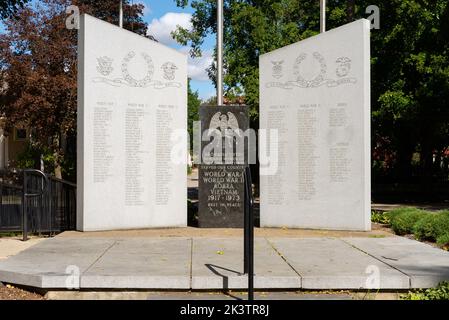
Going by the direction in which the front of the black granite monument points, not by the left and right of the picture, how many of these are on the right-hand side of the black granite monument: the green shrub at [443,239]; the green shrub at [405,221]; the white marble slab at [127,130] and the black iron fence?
2

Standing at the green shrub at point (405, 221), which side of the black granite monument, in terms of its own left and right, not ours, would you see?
left

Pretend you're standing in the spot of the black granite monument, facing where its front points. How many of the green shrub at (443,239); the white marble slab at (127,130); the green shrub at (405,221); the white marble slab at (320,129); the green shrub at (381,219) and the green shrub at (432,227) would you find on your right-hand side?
1

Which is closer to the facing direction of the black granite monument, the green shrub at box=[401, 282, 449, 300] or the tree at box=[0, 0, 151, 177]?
the green shrub

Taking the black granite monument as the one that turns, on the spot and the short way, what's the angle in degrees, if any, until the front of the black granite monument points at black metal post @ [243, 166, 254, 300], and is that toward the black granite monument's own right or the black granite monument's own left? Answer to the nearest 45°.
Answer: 0° — it already faces it

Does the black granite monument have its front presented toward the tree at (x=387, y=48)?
no

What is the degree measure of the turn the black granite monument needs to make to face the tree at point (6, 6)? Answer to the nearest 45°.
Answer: approximately 135° to its right

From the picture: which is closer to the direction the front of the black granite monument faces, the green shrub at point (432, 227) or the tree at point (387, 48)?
the green shrub

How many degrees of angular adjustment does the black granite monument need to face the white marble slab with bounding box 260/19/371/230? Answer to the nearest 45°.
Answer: approximately 90° to its left

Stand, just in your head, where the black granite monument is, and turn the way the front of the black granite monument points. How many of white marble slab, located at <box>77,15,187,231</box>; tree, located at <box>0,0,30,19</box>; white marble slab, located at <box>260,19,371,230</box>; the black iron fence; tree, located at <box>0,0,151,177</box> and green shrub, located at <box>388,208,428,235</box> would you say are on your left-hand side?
2

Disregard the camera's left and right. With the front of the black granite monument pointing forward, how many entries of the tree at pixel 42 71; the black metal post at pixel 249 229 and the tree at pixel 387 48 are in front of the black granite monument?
1

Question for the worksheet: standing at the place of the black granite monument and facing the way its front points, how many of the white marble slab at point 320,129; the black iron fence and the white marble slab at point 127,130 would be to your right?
2

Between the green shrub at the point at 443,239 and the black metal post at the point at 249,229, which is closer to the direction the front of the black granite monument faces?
the black metal post

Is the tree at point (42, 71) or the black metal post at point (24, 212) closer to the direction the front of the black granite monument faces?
the black metal post

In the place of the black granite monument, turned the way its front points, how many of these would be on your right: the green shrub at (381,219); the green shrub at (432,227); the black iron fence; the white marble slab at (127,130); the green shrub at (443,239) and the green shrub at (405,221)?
2

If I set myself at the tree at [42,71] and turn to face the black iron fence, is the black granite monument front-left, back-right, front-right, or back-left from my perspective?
front-left

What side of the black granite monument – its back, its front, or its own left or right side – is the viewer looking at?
front

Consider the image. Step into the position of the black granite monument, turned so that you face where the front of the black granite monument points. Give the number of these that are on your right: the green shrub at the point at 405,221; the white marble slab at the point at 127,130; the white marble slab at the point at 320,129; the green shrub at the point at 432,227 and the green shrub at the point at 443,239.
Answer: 1

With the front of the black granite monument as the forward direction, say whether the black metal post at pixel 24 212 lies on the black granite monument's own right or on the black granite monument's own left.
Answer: on the black granite monument's own right

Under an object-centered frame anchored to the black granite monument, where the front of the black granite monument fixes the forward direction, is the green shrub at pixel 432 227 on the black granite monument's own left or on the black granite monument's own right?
on the black granite monument's own left

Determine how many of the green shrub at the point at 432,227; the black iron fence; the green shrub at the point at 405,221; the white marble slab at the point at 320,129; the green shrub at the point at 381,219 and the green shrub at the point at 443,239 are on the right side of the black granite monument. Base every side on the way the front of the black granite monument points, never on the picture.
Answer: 1

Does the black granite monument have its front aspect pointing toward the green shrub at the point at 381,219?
no
